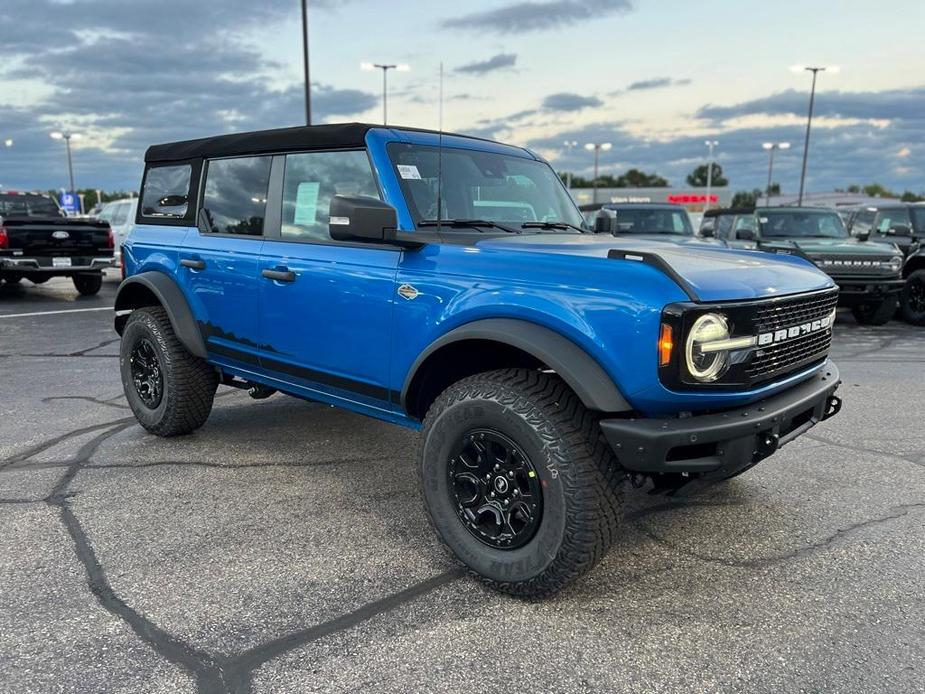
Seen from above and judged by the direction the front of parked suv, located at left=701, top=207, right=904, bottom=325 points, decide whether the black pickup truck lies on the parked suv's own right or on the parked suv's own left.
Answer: on the parked suv's own right

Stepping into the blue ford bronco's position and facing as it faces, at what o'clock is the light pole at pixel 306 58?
The light pole is roughly at 7 o'clock from the blue ford bronco.

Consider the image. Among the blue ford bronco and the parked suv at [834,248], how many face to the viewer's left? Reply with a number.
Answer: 0

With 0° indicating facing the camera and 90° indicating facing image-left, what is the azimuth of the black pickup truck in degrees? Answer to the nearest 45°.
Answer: approximately 135°

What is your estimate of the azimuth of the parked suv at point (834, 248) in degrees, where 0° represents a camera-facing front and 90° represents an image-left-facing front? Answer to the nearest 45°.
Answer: approximately 315°

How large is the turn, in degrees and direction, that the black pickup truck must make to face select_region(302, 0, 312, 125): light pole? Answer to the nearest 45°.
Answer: approximately 90° to its right

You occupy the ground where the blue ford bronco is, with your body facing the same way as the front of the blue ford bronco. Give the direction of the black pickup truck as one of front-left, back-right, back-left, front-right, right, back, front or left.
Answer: back

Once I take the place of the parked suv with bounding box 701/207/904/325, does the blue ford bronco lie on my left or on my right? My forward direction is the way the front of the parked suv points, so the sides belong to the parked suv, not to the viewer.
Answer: on my right
